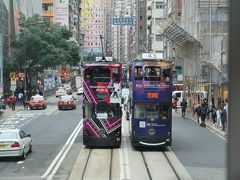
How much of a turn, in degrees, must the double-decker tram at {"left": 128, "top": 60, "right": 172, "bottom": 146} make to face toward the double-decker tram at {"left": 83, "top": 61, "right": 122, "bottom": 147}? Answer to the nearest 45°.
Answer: approximately 90° to its right

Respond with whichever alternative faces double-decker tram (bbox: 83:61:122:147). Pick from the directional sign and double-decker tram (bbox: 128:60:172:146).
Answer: the directional sign

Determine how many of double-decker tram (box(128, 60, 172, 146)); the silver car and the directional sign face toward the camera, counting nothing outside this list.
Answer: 2

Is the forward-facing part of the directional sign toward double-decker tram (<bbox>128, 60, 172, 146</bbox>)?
yes

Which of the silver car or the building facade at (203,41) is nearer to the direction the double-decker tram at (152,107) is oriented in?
the silver car

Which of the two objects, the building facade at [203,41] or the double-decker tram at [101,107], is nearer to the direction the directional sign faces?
the double-decker tram

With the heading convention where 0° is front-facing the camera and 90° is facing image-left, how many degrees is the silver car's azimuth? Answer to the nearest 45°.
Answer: approximately 225°

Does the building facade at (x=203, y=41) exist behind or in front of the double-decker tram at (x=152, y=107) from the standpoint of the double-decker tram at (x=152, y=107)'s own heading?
behind

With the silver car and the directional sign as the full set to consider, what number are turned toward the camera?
1

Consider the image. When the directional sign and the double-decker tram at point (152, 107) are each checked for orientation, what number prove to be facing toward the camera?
2

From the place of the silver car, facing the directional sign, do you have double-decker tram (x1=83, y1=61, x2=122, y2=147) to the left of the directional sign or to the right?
right
